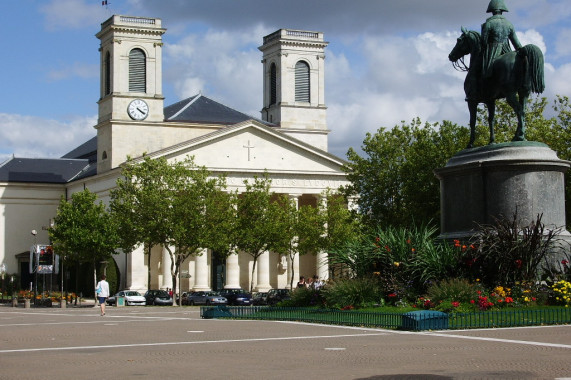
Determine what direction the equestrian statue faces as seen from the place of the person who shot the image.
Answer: facing away from the viewer and to the left of the viewer
